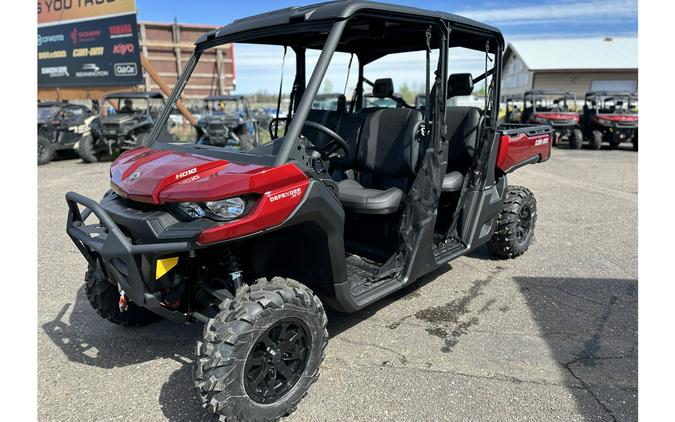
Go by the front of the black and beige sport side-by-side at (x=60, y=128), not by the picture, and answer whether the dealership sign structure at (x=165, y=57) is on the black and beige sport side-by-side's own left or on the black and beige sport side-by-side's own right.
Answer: on the black and beige sport side-by-side's own left

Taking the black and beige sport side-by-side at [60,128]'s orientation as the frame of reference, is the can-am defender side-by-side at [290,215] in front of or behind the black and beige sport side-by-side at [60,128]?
in front

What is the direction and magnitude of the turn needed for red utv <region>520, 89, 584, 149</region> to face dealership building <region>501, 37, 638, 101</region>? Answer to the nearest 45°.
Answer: approximately 135° to its right

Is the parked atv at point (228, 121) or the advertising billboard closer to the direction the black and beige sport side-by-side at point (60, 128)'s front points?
the parked atv

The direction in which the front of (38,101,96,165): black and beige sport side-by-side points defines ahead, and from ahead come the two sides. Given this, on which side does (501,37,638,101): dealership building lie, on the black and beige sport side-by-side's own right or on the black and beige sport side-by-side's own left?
on the black and beige sport side-by-side's own left

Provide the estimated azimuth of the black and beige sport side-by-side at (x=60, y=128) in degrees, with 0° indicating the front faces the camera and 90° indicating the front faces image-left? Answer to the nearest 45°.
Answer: approximately 315°

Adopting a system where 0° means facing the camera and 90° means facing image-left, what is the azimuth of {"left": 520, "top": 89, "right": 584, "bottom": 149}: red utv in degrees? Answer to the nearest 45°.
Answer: approximately 45°
